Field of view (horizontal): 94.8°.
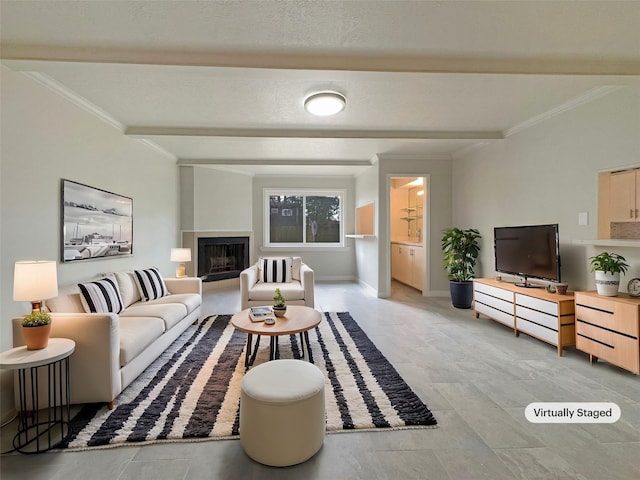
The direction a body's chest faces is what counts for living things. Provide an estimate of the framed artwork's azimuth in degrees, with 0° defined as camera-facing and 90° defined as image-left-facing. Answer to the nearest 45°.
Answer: approximately 315°

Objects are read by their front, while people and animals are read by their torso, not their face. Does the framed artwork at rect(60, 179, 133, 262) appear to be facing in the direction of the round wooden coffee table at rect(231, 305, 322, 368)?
yes

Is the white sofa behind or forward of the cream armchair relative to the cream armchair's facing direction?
forward

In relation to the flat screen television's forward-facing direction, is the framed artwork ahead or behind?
ahead

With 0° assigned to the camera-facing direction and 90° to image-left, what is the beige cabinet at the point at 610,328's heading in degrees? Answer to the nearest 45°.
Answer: approximately 45°

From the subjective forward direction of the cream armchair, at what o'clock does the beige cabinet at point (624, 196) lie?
The beige cabinet is roughly at 10 o'clock from the cream armchair.

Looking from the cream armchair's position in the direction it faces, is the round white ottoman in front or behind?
in front

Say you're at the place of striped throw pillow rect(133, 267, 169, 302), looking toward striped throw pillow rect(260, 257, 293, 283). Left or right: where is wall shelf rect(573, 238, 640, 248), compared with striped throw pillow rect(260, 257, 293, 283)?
right

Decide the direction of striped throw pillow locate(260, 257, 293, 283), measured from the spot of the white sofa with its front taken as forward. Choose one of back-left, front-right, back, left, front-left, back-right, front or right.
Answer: left

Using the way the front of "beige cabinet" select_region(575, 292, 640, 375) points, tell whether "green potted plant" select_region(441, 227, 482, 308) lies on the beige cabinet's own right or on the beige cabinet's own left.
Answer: on the beige cabinet's own right

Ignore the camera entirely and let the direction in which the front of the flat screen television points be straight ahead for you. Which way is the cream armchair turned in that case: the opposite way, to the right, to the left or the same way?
to the left

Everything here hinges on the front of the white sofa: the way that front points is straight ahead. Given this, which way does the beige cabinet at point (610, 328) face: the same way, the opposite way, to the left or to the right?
the opposite way
